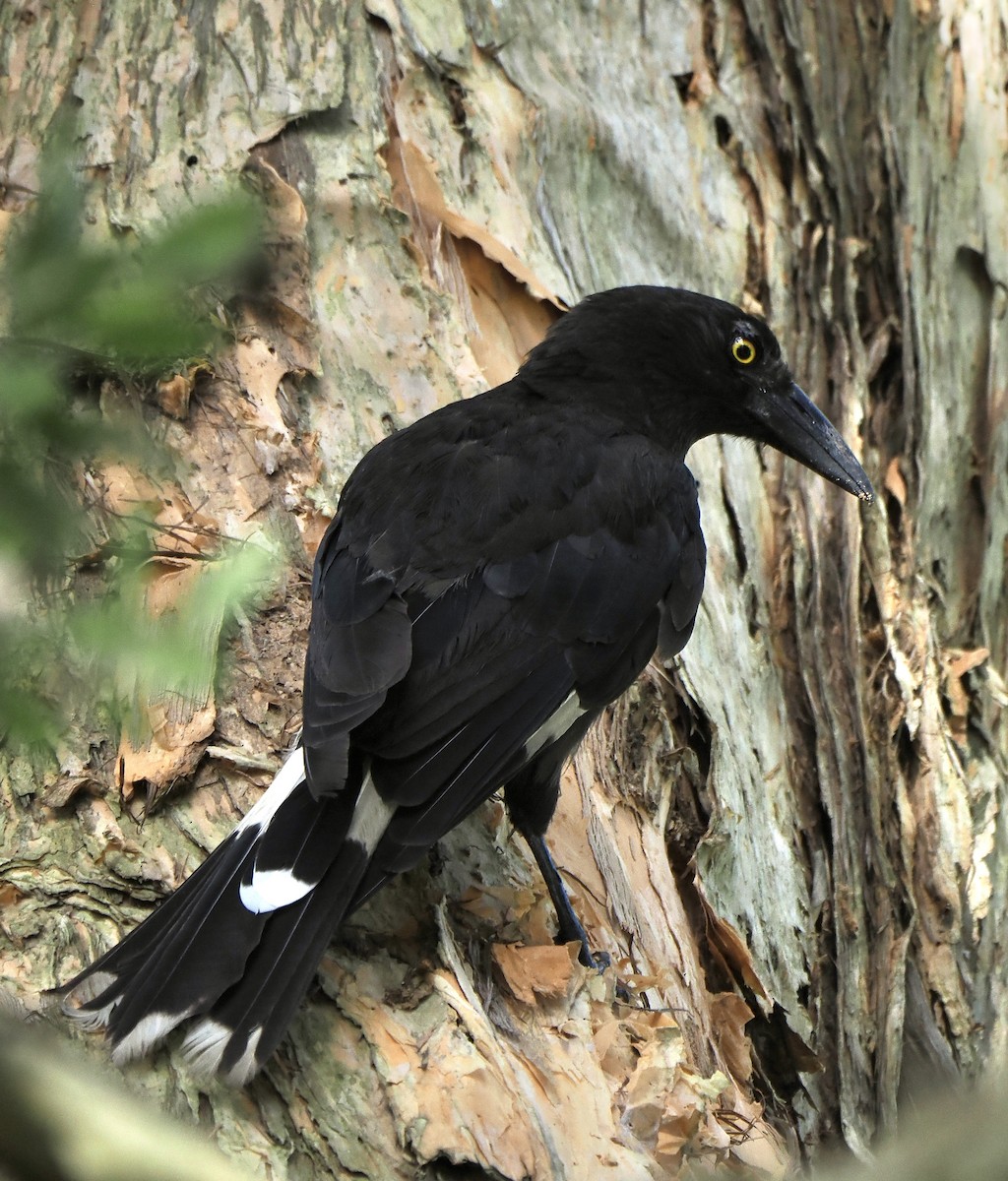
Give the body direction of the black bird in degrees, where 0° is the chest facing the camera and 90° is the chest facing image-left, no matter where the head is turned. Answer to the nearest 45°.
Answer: approximately 225°
